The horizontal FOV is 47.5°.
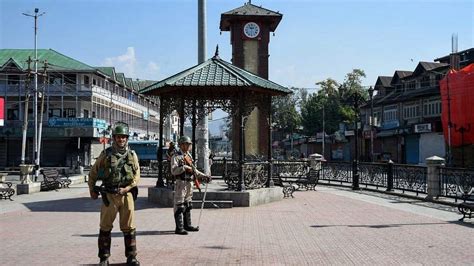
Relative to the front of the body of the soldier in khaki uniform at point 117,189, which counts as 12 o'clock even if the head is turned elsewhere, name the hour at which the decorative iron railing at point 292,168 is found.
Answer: The decorative iron railing is roughly at 7 o'clock from the soldier in khaki uniform.

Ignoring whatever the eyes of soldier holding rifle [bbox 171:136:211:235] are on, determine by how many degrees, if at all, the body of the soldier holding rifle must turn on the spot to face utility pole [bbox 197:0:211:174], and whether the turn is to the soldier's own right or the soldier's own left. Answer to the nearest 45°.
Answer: approximately 135° to the soldier's own left

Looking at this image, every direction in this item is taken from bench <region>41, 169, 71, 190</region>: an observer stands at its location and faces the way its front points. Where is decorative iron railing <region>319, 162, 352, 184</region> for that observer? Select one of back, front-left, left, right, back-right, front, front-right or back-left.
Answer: front-left

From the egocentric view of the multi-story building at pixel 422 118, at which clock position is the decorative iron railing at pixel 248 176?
The decorative iron railing is roughly at 11 o'clock from the multi-story building.

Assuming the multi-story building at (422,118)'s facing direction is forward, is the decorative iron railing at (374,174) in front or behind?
in front

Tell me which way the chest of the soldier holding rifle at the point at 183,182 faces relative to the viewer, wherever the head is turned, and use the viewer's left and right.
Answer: facing the viewer and to the right of the viewer

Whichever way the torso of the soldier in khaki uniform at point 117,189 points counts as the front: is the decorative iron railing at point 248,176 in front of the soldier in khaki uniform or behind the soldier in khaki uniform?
behind

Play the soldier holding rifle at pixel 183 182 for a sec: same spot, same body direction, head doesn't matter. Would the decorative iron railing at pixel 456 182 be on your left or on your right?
on your left

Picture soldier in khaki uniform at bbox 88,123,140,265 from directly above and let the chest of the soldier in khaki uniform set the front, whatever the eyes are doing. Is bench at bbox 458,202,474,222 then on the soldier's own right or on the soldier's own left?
on the soldier's own left

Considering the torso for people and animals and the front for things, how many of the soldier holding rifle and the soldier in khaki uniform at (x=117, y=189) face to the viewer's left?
0
